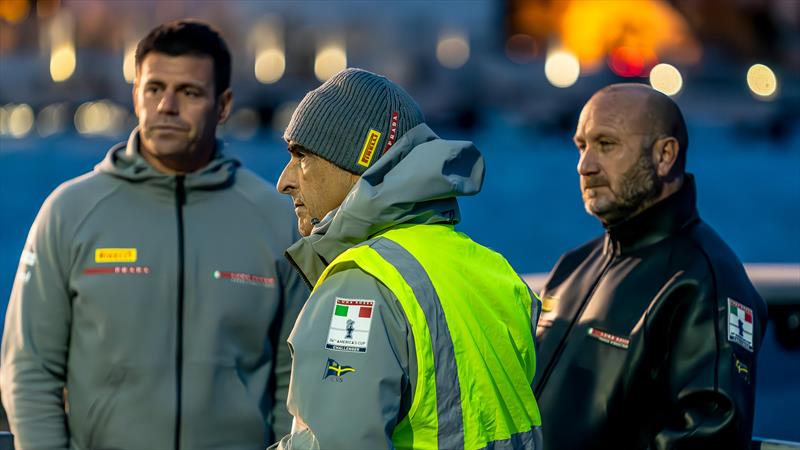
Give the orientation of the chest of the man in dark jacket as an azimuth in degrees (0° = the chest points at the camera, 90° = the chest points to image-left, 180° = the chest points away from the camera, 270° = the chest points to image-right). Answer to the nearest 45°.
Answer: approximately 45°

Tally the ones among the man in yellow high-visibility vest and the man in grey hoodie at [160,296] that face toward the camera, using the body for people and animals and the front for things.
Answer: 1

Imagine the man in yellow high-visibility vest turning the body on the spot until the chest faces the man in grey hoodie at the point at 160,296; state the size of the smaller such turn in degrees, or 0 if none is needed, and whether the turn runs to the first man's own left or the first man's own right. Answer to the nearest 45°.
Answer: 0° — they already face them

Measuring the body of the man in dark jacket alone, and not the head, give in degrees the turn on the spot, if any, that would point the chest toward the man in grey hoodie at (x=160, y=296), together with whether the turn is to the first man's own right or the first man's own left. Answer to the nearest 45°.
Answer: approximately 45° to the first man's own right

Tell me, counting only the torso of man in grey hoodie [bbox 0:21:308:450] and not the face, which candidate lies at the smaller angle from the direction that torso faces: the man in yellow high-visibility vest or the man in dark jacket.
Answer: the man in yellow high-visibility vest

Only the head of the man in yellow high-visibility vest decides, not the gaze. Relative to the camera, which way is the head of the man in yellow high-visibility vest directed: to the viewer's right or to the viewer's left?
to the viewer's left

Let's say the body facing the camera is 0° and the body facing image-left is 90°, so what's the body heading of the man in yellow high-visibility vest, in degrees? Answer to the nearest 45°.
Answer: approximately 135°
